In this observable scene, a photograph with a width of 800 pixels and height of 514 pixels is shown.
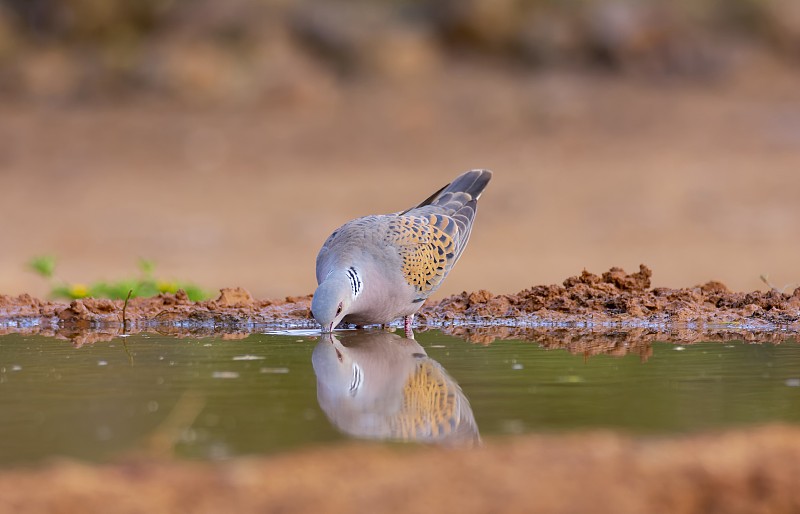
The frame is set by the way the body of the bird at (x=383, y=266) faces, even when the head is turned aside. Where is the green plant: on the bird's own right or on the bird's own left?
on the bird's own right

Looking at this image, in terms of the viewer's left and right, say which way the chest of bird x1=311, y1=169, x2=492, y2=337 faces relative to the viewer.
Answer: facing the viewer and to the left of the viewer
